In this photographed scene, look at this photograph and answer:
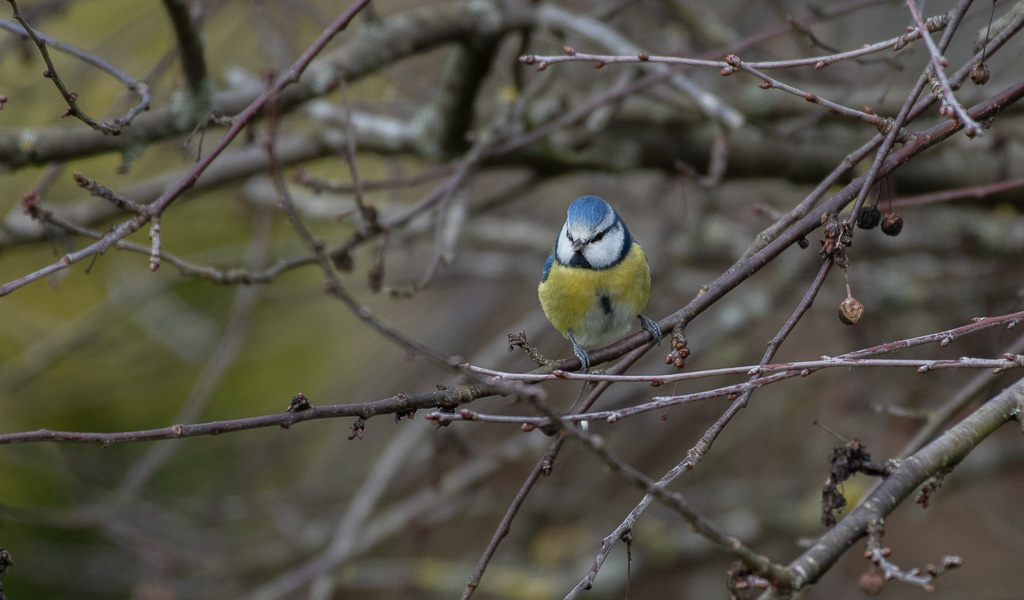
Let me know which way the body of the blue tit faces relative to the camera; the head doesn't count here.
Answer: toward the camera
